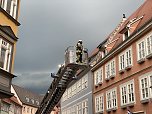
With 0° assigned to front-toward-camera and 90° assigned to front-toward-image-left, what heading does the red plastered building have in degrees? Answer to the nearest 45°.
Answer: approximately 45°

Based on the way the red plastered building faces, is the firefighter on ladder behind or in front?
in front
